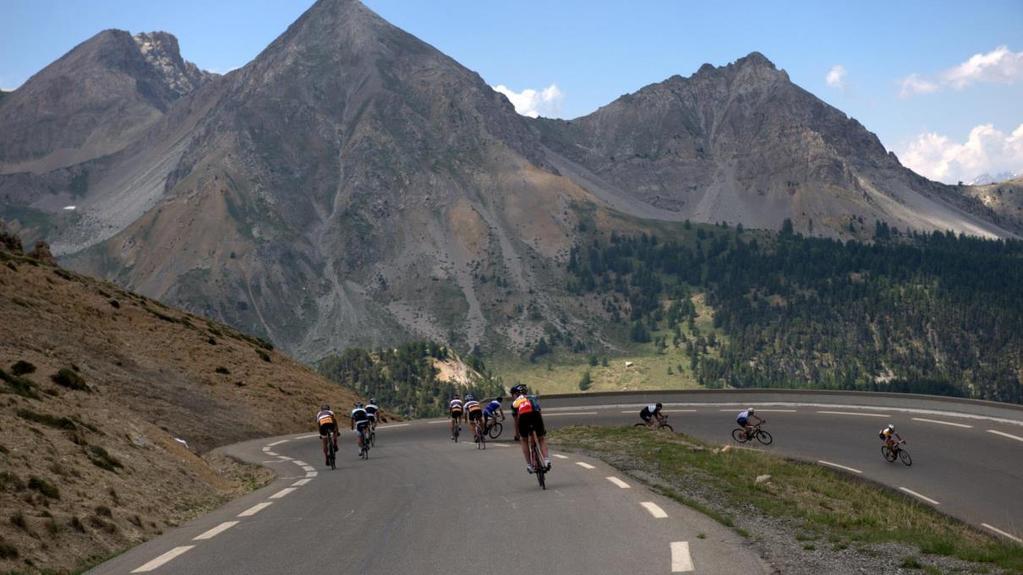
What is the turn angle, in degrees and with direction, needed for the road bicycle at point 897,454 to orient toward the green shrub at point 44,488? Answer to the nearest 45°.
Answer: approximately 90° to its right

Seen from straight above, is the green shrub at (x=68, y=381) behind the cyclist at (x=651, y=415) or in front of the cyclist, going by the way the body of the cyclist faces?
behind

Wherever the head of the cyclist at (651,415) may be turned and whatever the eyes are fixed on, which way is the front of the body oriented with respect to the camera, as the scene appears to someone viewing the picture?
to the viewer's right

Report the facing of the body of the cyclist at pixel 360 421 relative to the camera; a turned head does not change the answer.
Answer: away from the camera

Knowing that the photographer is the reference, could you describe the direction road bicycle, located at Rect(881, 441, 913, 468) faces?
facing the viewer and to the right of the viewer

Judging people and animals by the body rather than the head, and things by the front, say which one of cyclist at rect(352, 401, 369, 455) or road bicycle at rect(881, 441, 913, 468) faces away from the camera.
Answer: the cyclist

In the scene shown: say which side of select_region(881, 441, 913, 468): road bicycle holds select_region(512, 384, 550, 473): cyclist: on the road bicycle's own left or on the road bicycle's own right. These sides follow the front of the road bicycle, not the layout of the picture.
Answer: on the road bicycle's own right

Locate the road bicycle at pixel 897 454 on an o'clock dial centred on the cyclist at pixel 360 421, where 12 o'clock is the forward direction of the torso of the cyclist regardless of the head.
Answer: The road bicycle is roughly at 3 o'clock from the cyclist.

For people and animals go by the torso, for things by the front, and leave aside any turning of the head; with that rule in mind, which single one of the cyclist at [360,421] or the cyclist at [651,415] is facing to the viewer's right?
the cyclist at [651,415]

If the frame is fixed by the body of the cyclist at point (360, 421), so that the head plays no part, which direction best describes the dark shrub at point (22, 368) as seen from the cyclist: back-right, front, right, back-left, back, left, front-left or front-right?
left

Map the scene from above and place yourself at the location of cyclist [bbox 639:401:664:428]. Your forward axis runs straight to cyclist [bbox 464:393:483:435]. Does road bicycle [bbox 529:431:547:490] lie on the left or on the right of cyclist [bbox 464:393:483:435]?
left

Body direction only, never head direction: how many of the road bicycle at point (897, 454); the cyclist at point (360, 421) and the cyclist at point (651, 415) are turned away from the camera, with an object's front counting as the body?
1
